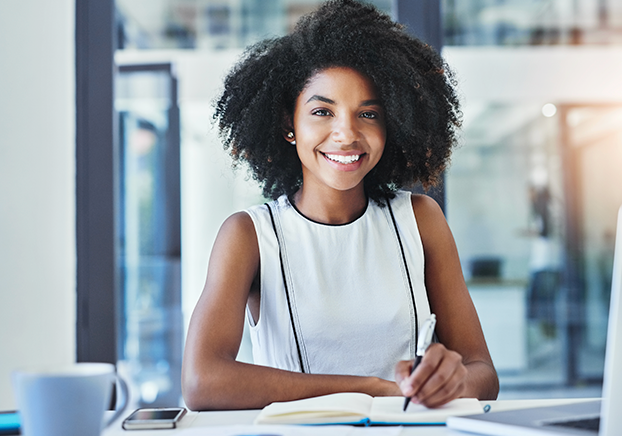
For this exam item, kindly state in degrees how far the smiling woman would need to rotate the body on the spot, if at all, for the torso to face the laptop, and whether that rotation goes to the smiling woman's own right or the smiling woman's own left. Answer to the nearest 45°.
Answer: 0° — they already face it

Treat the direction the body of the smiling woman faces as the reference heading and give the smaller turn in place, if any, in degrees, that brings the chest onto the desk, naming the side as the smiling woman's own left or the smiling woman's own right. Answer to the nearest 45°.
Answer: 0° — they already face it

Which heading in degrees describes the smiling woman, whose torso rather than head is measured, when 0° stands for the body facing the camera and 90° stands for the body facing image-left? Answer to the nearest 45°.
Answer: approximately 0°

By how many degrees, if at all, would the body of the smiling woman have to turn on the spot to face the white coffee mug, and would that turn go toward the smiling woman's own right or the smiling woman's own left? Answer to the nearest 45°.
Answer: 0° — they already face it

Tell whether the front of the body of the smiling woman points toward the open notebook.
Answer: yes
